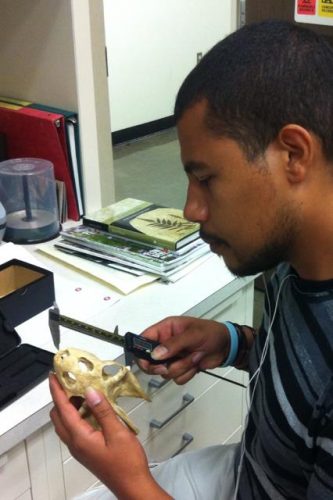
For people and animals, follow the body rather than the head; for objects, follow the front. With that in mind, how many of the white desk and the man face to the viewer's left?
1

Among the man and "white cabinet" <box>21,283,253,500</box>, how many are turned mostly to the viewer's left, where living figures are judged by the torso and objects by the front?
1

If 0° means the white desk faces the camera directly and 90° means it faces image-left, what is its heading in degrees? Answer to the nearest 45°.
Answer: approximately 315°

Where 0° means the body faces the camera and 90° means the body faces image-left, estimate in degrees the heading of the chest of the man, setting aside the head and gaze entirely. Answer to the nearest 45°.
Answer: approximately 90°
